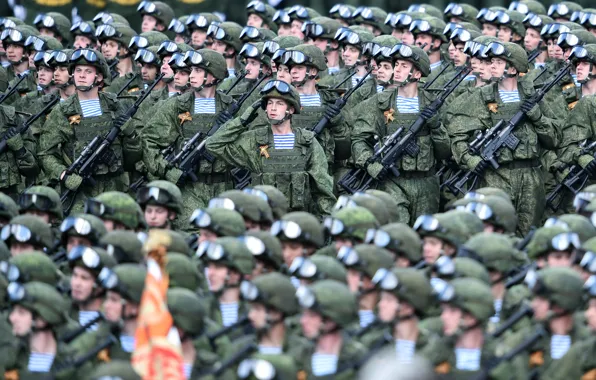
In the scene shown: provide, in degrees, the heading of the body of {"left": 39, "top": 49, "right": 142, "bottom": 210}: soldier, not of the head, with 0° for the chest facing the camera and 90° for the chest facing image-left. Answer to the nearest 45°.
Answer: approximately 0°

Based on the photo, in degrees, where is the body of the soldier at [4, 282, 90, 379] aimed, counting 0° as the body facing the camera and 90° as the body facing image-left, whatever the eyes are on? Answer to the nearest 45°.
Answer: approximately 45°

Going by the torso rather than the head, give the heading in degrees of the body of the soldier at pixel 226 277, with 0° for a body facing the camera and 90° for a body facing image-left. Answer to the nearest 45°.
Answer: approximately 45°

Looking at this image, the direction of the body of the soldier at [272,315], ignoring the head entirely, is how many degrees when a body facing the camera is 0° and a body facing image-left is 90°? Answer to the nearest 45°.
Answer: approximately 45°

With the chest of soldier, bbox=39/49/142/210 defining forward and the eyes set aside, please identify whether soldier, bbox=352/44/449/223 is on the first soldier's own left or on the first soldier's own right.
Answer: on the first soldier's own left

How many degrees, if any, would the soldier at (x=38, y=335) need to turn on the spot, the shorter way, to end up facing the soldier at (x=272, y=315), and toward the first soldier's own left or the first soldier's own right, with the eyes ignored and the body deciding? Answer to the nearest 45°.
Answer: approximately 135° to the first soldier's own left

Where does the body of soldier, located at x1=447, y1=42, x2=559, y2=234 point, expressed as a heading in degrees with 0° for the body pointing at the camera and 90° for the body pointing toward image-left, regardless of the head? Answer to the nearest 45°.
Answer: approximately 45°
